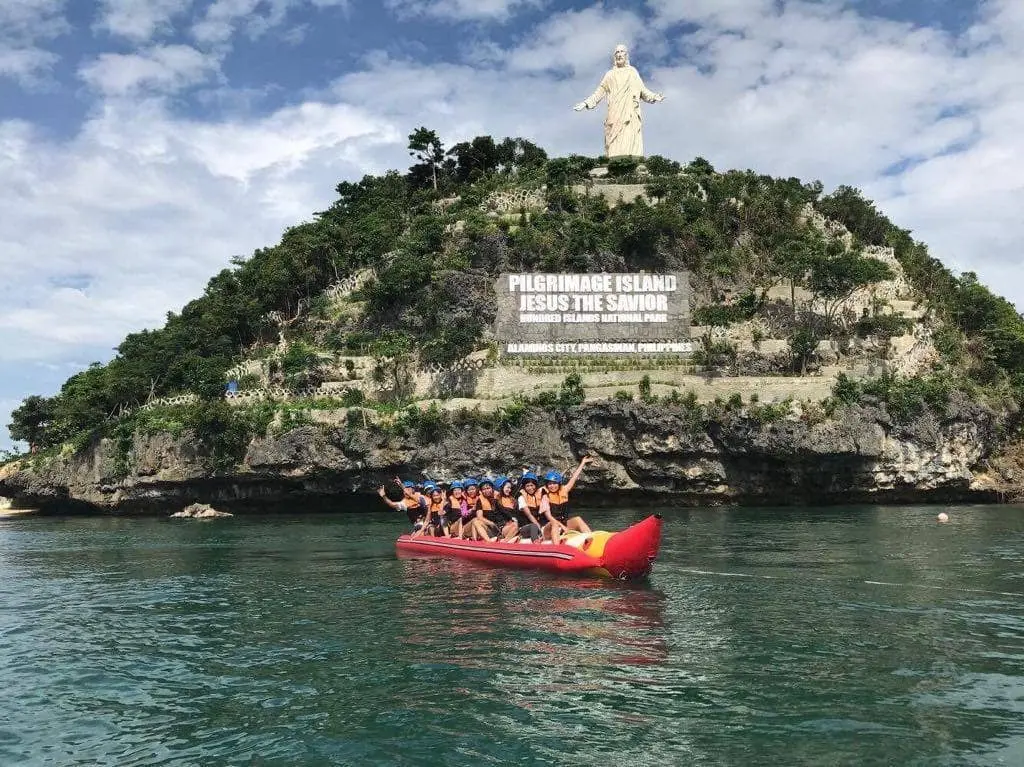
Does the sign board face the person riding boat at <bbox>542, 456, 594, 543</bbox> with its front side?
yes

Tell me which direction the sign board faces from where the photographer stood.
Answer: facing the viewer

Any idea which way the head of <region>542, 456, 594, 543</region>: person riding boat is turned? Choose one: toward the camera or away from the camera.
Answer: toward the camera

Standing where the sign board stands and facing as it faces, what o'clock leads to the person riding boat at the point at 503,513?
The person riding boat is roughly at 12 o'clock from the sign board.

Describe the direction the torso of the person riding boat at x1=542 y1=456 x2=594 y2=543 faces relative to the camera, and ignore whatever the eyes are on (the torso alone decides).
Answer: toward the camera

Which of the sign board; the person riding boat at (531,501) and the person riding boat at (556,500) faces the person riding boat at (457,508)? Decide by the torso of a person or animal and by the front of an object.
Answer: the sign board

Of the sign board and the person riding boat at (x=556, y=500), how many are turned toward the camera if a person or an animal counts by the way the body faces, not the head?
2

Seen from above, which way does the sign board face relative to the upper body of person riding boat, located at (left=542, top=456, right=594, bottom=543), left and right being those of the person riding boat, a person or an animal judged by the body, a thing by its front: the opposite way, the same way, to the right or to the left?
the same way

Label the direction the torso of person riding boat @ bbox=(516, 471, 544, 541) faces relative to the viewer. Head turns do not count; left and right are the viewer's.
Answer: facing the viewer and to the right of the viewer

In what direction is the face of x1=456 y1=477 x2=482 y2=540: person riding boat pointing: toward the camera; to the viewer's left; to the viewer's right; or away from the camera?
toward the camera

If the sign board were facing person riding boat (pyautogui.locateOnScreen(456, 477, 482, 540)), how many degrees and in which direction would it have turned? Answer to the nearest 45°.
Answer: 0° — it already faces them

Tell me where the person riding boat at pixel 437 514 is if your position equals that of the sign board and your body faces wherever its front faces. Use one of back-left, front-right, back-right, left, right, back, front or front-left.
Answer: front

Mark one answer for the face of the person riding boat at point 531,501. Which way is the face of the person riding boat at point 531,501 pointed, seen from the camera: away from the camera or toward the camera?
toward the camera

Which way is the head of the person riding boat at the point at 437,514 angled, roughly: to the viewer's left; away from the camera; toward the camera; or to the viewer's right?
toward the camera

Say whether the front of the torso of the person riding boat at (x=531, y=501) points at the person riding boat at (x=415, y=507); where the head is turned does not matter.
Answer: no

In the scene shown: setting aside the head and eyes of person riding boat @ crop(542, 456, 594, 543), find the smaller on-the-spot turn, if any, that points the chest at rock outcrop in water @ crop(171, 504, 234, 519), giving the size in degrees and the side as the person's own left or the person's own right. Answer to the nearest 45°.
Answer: approximately 135° to the person's own right
